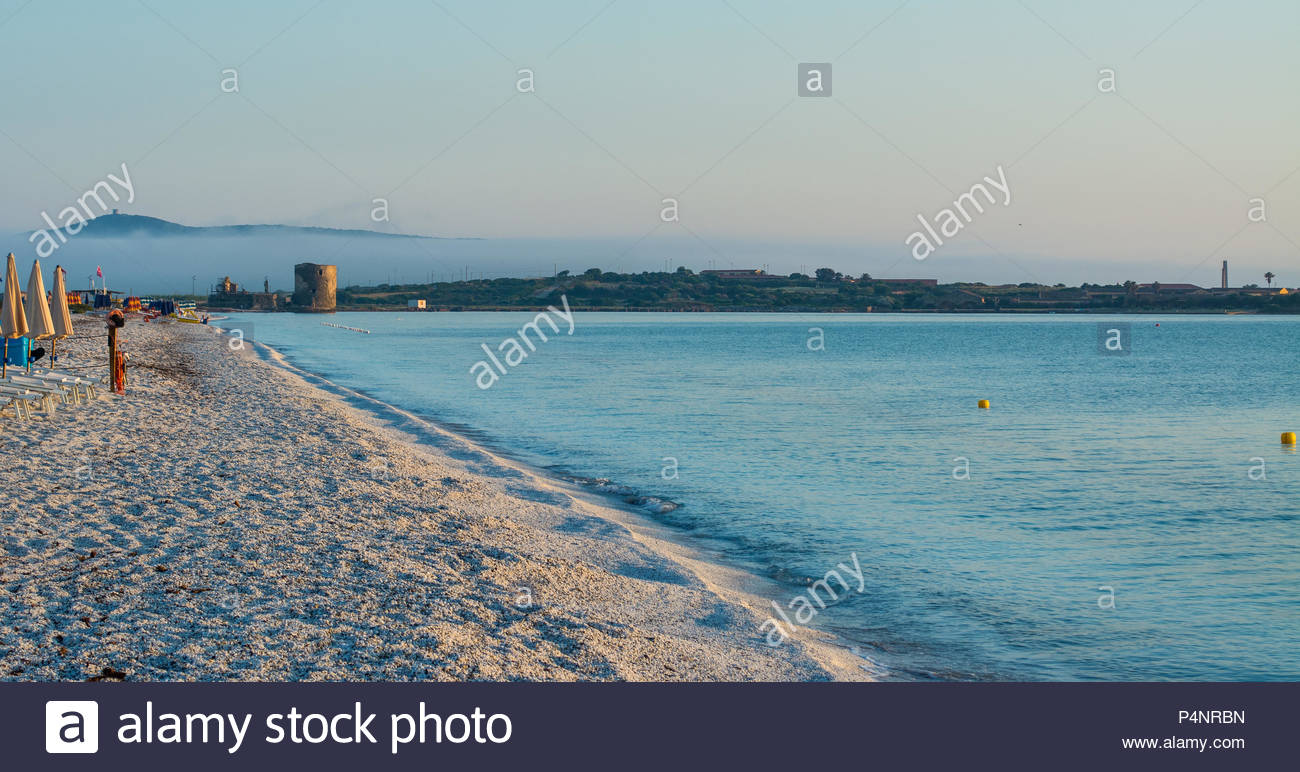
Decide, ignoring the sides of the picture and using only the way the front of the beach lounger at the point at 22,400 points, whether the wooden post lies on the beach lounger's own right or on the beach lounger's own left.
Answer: on the beach lounger's own left

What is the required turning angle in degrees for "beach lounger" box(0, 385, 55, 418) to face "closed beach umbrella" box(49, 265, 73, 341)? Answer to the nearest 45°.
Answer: approximately 90° to its left

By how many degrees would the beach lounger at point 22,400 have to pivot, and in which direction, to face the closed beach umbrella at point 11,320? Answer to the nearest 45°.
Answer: approximately 90° to its left

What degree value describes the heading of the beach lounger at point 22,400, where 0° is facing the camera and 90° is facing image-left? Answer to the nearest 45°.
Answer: approximately 270°

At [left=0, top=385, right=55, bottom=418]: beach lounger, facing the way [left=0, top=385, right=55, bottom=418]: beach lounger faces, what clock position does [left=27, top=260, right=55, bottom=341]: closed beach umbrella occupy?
The closed beach umbrella is roughly at 9 o'clock from the beach lounger.

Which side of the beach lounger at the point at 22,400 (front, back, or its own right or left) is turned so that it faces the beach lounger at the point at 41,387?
left

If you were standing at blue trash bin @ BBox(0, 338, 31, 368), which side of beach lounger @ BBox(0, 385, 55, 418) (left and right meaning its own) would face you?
left
